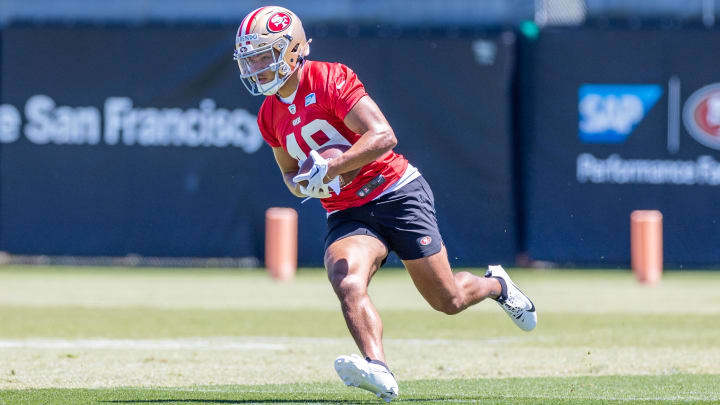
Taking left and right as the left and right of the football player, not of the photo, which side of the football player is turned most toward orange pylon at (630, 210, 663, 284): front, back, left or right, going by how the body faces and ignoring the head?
back

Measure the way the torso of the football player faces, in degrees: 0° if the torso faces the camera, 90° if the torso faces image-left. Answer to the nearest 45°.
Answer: approximately 45°

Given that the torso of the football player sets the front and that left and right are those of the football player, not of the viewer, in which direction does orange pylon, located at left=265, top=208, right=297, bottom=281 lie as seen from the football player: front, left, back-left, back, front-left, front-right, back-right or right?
back-right
